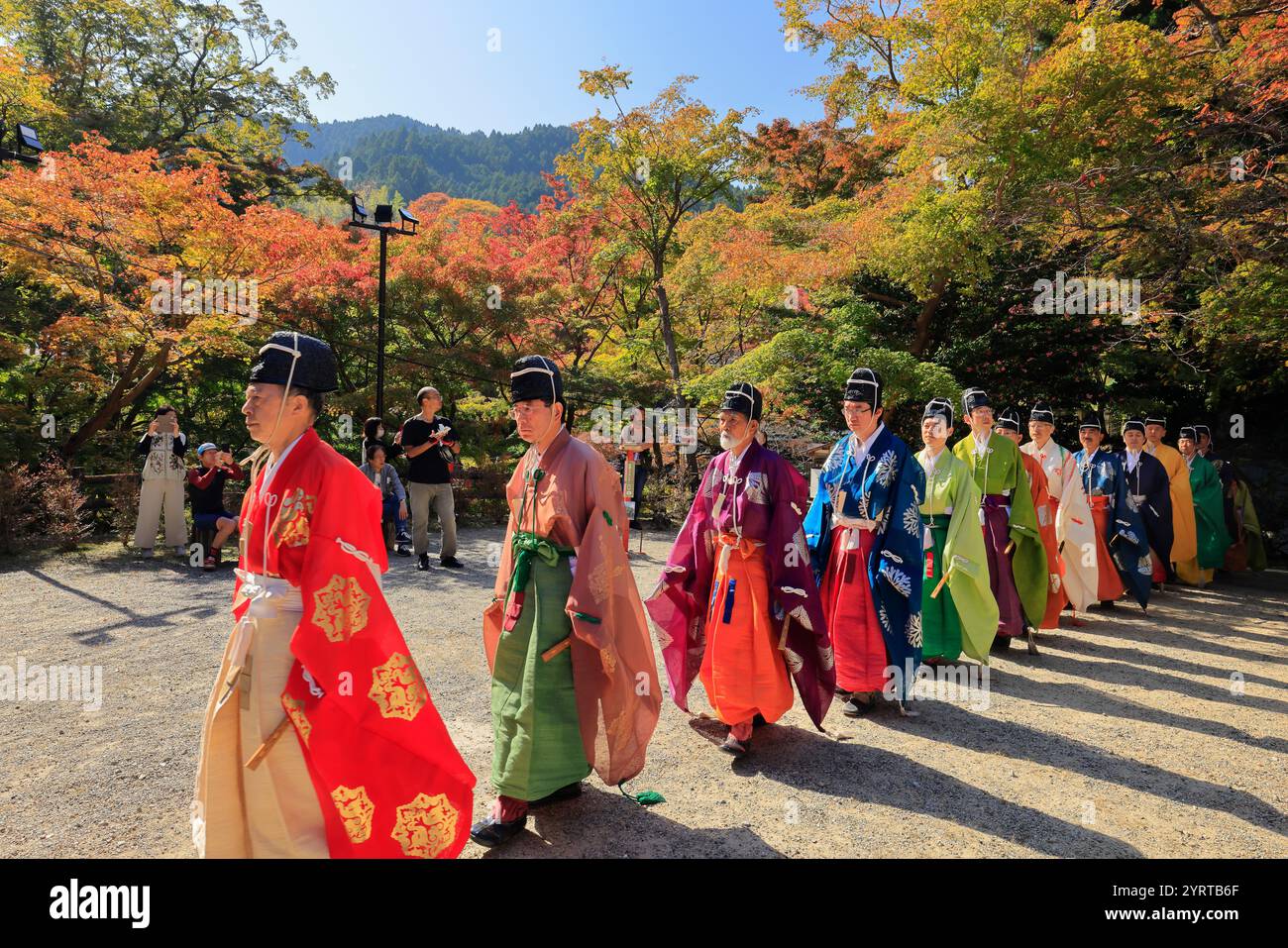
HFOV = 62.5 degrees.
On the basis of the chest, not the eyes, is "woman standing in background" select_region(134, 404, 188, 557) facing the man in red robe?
yes

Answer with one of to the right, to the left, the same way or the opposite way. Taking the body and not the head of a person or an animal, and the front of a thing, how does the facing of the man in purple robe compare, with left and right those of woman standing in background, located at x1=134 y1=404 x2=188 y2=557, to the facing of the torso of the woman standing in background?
to the right

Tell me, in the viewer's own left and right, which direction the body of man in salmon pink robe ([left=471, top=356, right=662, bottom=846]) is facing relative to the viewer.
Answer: facing the viewer and to the left of the viewer

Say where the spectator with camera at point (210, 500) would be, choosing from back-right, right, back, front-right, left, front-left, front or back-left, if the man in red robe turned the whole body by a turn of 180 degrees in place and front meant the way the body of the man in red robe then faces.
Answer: left

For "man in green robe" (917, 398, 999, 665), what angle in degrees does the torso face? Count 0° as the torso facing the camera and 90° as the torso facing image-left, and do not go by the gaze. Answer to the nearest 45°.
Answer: approximately 45°

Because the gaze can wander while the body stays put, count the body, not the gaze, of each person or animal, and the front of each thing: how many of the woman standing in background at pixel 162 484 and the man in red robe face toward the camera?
1

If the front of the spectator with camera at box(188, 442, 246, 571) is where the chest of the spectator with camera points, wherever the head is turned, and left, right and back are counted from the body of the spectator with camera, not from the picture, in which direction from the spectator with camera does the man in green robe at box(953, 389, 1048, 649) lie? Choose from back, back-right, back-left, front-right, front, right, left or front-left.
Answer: front

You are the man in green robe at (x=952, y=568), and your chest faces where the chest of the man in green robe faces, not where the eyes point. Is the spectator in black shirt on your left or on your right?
on your right

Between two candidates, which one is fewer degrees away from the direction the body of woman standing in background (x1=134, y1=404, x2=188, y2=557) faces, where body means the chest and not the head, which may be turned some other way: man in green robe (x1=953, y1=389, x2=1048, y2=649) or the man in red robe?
the man in red robe

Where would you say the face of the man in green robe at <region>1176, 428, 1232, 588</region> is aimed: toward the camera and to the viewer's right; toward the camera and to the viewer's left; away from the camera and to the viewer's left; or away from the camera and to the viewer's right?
toward the camera and to the viewer's left

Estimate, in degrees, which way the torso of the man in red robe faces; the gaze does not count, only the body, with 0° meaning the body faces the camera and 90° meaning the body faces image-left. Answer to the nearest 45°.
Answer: approximately 90°

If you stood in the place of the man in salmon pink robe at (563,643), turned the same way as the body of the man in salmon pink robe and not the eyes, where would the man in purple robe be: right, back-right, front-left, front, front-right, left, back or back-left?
back

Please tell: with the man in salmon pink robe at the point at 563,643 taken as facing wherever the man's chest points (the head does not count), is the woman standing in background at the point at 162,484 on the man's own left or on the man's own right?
on the man's own right

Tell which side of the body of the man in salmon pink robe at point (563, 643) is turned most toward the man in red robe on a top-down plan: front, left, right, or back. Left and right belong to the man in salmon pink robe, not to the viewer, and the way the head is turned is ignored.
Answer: front

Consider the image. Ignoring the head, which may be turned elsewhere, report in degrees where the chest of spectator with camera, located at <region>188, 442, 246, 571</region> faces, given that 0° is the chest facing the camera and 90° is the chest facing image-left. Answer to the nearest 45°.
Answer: approximately 315°

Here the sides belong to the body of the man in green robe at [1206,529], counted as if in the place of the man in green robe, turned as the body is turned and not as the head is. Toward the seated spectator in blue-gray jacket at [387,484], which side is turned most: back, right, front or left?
front
